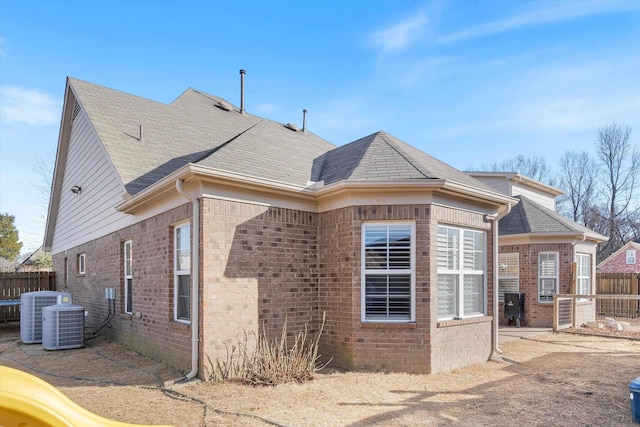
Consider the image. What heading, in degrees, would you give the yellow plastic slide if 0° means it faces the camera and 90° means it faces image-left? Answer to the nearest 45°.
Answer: approximately 270°

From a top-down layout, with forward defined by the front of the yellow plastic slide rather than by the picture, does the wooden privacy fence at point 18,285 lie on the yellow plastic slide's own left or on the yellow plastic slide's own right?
on the yellow plastic slide's own left

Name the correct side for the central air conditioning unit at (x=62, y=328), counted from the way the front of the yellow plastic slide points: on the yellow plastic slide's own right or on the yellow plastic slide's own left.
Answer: on the yellow plastic slide's own left

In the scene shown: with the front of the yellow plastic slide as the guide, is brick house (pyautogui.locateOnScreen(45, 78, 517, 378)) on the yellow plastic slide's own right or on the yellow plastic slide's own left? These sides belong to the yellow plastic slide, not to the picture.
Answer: on the yellow plastic slide's own left
